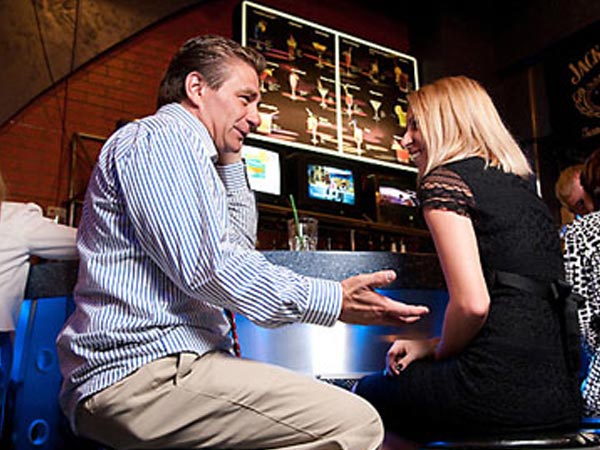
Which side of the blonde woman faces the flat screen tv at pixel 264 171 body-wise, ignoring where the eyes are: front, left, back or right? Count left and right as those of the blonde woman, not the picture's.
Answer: front

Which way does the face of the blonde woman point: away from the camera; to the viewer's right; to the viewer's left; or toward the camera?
to the viewer's left

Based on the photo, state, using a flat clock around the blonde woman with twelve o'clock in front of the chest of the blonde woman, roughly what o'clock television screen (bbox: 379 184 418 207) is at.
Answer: The television screen is roughly at 1 o'clock from the blonde woman.

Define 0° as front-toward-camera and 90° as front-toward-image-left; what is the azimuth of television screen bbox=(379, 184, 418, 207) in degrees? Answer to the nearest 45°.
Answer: approximately 0°

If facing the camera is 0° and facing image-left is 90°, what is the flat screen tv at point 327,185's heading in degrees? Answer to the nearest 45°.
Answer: approximately 315°

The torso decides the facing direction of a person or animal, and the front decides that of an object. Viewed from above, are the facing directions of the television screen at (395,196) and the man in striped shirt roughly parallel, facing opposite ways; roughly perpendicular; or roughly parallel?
roughly perpendicular

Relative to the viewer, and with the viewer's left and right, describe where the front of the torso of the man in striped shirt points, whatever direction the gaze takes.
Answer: facing to the right of the viewer

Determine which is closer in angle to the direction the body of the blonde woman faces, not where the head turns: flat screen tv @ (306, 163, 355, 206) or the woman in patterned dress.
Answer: the flat screen tv

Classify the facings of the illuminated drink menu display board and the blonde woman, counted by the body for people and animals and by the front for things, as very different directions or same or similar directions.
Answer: very different directions

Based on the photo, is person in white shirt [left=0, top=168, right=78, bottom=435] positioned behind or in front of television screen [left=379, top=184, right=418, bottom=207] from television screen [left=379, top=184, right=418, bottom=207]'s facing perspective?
in front

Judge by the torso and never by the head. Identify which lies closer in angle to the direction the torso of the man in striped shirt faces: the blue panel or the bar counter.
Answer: the bar counter

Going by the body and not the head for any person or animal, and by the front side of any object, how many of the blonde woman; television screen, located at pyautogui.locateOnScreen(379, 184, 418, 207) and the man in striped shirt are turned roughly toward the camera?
1

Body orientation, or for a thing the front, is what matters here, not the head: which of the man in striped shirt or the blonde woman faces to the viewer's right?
the man in striped shirt
